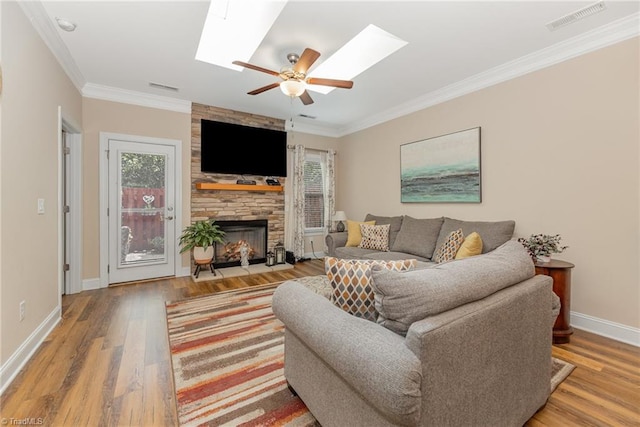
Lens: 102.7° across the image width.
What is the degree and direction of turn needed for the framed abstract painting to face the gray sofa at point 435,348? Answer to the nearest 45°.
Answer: approximately 45° to its left

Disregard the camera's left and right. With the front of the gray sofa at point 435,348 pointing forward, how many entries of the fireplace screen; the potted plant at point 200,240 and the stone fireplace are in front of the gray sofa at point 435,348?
3

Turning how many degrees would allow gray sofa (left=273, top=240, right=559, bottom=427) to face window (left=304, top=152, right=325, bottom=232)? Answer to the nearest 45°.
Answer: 0° — it already faces it

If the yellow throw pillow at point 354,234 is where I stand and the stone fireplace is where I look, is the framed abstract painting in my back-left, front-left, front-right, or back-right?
back-left

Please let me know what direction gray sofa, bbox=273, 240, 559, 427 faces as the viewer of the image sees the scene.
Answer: facing away from the viewer and to the left of the viewer

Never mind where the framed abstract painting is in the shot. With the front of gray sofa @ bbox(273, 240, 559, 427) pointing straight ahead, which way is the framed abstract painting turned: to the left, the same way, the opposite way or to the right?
to the left

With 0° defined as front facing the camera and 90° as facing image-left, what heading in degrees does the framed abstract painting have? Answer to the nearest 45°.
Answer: approximately 45°

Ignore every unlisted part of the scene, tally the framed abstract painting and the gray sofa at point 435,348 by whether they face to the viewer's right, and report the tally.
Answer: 0

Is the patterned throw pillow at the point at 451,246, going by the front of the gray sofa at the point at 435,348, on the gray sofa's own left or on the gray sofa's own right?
on the gray sofa's own right
